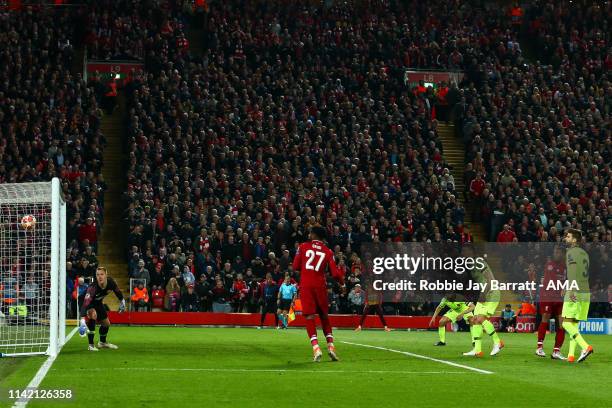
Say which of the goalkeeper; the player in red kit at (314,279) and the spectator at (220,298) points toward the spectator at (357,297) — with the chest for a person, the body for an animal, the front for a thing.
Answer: the player in red kit

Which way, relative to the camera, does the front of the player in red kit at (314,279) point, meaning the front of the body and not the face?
away from the camera

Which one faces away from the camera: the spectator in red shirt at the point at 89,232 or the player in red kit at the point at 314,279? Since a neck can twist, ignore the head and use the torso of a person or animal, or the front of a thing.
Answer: the player in red kit

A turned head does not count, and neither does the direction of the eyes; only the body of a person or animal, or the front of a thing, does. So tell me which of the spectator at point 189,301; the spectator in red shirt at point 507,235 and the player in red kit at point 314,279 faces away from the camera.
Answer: the player in red kit

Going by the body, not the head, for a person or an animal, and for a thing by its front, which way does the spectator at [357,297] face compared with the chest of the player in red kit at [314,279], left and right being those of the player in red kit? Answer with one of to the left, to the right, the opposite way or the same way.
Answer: the opposite way

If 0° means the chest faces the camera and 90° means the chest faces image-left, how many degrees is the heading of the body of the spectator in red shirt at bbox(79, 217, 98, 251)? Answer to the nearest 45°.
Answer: approximately 0°

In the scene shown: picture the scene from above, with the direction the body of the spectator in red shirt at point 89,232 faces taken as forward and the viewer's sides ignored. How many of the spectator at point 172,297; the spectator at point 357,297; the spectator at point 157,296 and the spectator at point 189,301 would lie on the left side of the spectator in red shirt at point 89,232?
4

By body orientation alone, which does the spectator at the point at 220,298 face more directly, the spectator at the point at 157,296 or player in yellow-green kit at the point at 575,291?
the player in yellow-green kit

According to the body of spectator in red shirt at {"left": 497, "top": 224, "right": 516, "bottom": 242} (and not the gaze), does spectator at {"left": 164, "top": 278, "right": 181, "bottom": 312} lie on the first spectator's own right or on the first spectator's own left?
on the first spectator's own right
